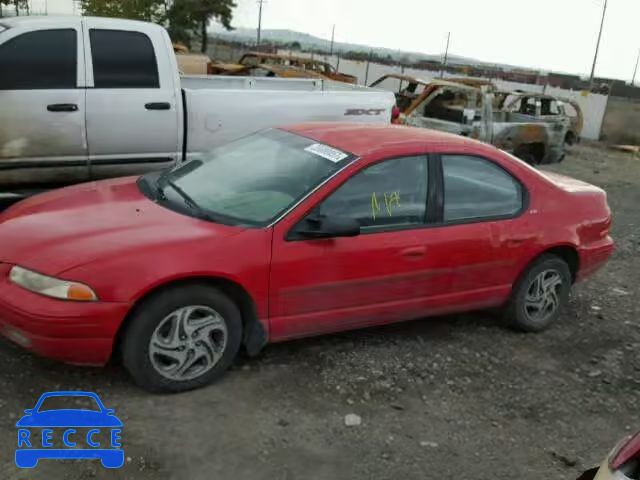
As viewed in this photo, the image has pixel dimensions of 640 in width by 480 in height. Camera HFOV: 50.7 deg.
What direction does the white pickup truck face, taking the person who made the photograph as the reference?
facing to the left of the viewer

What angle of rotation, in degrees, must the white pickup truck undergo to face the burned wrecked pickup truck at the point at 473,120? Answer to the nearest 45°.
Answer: approximately 135° to its right

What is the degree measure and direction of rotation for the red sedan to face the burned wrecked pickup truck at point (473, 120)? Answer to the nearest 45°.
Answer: approximately 135° to its right

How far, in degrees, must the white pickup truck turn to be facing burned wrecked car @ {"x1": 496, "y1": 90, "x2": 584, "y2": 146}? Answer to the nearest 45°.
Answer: approximately 135° to its right

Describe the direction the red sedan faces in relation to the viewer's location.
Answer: facing the viewer and to the left of the viewer

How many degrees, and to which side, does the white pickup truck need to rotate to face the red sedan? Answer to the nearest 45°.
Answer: approximately 135° to its left

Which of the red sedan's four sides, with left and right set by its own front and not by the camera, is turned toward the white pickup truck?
right

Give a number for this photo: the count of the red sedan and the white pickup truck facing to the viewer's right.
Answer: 0
